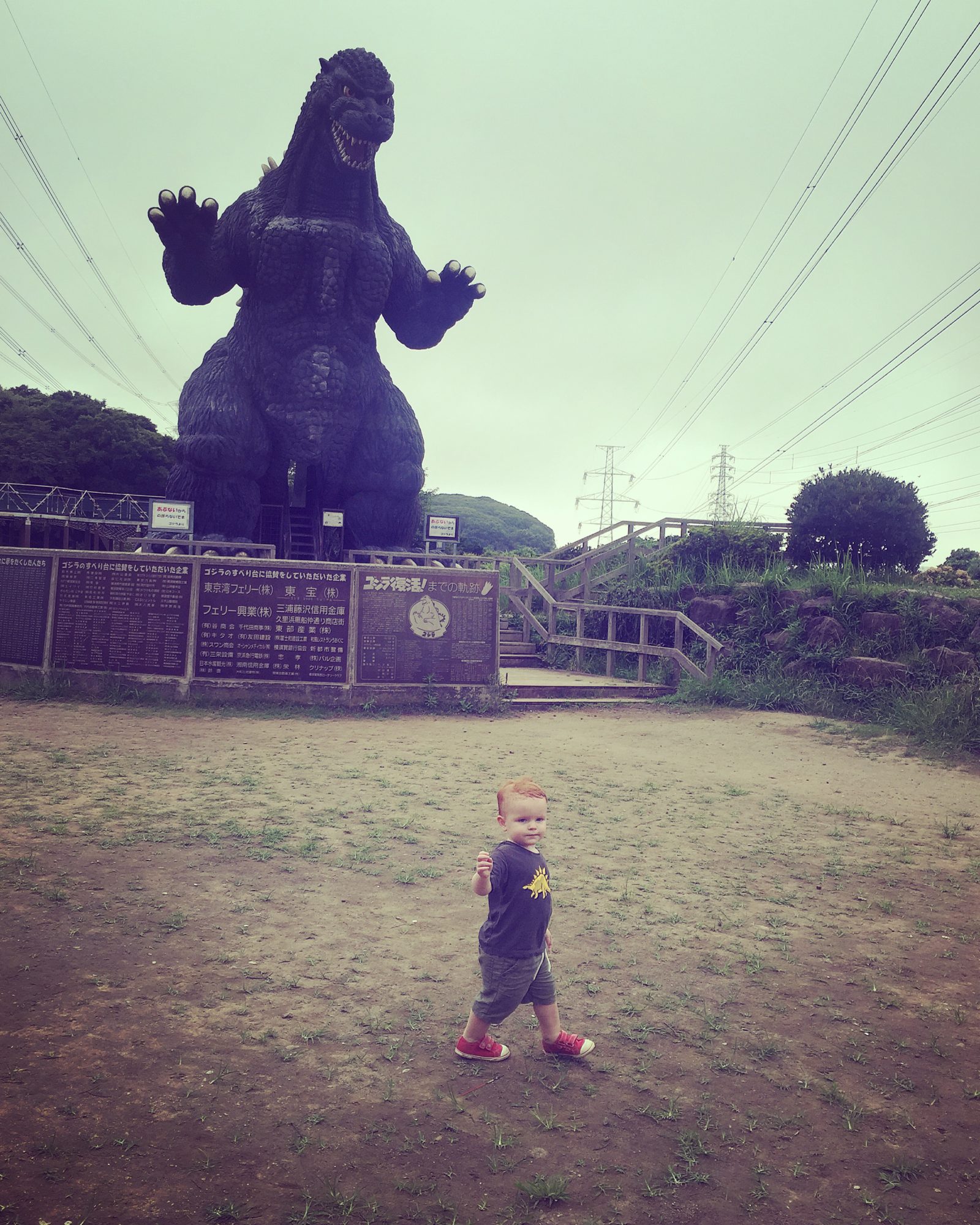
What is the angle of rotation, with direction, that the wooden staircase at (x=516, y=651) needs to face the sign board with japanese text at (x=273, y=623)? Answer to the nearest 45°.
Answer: approximately 45° to its right

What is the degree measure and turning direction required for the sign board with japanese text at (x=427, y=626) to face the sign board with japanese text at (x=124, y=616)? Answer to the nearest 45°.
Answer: approximately 90° to its right

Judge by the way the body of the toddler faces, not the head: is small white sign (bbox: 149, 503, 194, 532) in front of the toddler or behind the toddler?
behind

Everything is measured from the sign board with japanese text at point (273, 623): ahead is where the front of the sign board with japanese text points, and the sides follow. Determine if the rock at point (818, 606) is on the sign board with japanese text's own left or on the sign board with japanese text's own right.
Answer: on the sign board with japanese text's own left

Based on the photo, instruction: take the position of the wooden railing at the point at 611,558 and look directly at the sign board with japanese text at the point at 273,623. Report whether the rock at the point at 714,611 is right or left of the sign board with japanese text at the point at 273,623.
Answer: left

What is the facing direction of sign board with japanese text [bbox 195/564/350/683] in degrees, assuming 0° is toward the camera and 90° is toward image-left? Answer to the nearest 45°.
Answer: approximately 0°

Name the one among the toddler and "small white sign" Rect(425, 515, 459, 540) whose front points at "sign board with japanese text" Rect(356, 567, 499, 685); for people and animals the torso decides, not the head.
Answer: the small white sign

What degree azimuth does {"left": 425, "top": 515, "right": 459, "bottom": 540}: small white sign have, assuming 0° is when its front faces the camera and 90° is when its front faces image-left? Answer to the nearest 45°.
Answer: approximately 0°

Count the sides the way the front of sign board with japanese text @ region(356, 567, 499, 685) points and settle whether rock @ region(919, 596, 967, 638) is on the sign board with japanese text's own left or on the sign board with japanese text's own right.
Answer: on the sign board with japanese text's own left

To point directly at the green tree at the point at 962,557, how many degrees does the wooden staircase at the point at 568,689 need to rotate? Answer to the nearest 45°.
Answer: approximately 135° to its left
